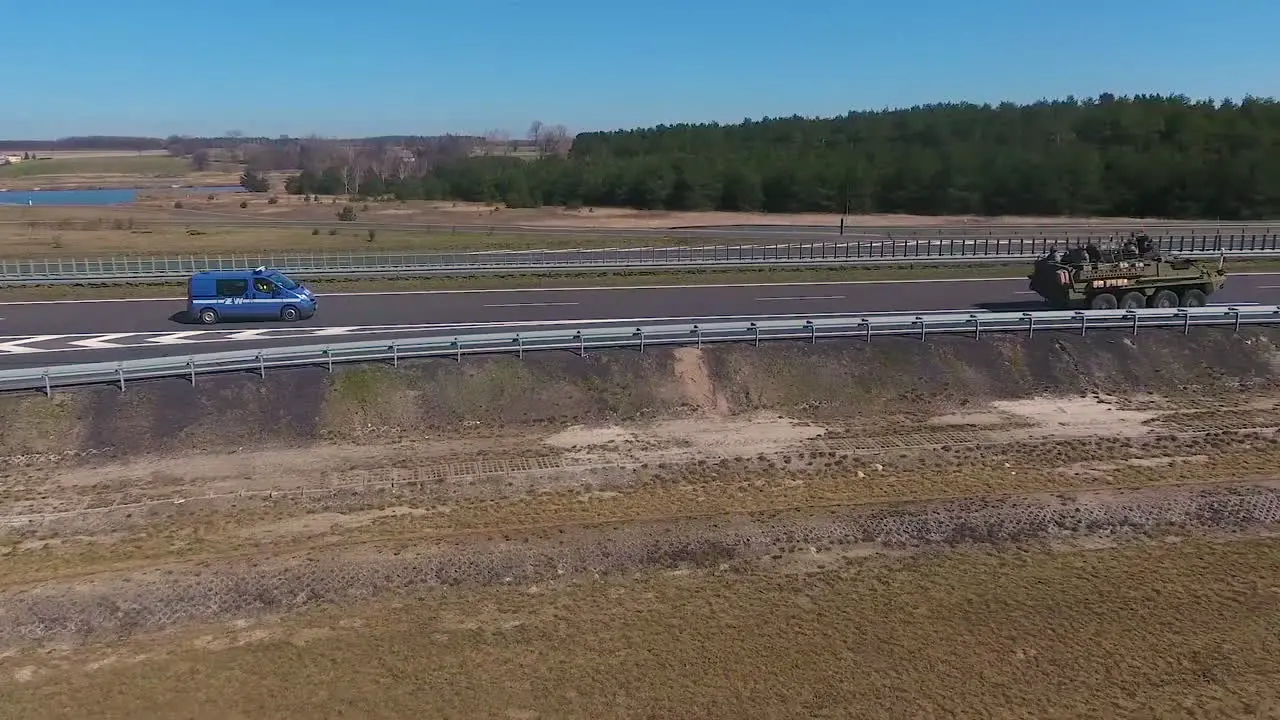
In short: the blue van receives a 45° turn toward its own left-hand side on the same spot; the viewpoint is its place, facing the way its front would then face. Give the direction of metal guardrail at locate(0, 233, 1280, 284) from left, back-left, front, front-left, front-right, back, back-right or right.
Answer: front

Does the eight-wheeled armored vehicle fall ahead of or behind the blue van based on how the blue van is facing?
ahead

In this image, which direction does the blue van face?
to the viewer's right
